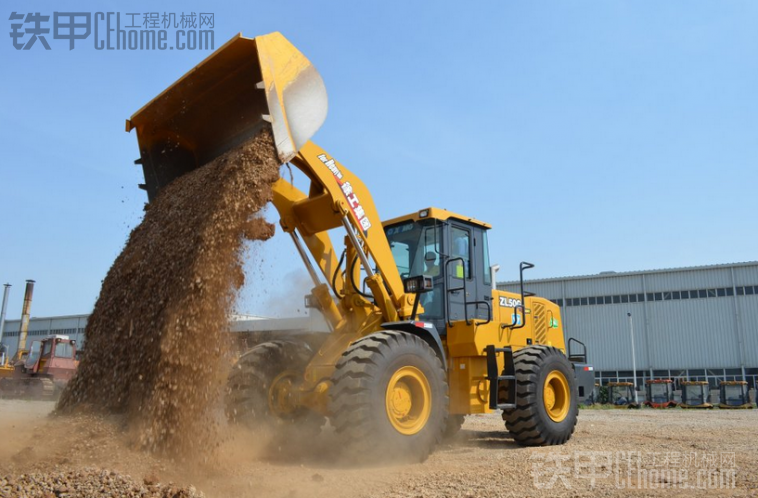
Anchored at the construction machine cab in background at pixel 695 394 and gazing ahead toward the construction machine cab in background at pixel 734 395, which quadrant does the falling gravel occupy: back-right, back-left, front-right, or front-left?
back-right

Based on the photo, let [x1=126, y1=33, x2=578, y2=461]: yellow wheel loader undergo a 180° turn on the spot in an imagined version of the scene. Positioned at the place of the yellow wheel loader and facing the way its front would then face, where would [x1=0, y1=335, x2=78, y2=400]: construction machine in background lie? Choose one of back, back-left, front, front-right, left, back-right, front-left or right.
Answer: left

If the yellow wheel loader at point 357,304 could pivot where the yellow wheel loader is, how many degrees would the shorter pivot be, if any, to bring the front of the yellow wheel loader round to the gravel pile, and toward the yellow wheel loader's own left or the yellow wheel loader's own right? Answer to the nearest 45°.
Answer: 0° — it already faces it

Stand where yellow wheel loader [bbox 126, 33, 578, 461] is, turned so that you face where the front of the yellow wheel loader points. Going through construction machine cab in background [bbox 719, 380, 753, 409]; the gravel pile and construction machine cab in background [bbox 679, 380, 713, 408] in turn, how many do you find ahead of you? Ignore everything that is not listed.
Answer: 1

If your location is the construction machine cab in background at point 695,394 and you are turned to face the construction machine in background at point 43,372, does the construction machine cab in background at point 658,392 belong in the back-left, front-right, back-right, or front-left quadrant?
front-right

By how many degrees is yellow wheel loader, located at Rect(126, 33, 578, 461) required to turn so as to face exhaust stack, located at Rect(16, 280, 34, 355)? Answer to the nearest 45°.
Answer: approximately 90° to its right

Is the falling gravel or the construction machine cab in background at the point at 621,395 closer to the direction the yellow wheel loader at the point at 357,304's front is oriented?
the falling gravel

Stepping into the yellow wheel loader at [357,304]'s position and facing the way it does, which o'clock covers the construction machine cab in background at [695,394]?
The construction machine cab in background is roughly at 6 o'clock from the yellow wheel loader.

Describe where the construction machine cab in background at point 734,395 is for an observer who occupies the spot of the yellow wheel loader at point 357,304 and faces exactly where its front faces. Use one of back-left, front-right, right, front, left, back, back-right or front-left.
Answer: back

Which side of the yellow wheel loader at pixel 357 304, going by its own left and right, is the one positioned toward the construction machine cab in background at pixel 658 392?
back

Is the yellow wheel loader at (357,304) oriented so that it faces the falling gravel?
yes

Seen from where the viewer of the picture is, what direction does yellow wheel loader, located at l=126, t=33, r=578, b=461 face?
facing the viewer and to the left of the viewer

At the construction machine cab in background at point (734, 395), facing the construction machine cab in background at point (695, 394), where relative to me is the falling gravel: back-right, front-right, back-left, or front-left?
front-left

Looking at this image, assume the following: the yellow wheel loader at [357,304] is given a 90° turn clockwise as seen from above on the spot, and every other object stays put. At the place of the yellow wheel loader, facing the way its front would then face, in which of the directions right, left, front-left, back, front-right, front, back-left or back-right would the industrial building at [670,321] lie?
right

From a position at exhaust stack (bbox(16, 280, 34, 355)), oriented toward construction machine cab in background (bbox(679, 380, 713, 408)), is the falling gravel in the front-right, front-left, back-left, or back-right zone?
front-right
